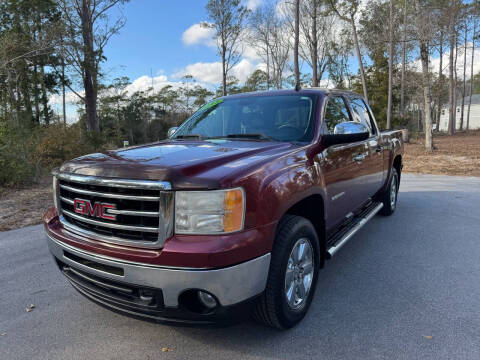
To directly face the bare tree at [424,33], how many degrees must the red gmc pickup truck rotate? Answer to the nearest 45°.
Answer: approximately 180°

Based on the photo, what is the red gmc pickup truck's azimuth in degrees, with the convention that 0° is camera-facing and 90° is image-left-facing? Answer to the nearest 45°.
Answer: approximately 45°
